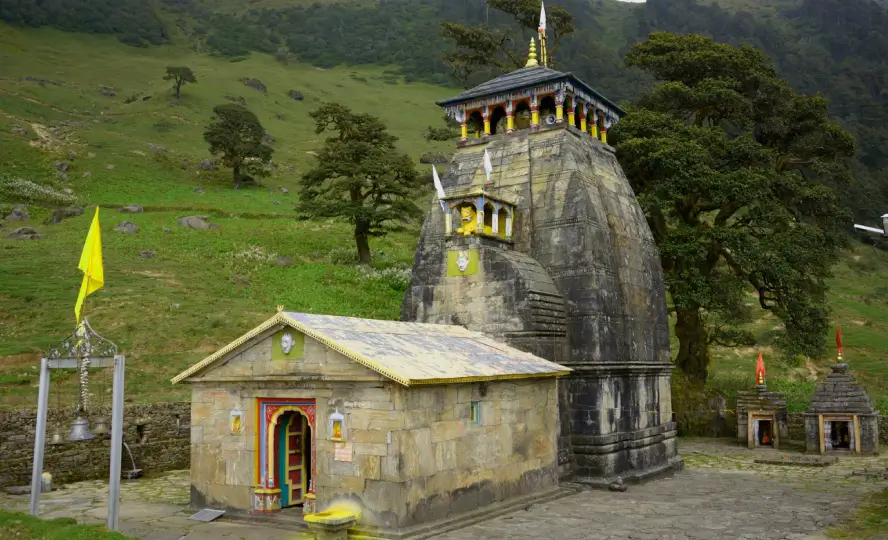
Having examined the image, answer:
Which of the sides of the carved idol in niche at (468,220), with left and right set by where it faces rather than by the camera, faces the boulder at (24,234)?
right

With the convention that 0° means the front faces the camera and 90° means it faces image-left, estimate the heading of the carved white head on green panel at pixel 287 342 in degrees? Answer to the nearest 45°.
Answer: approximately 45°

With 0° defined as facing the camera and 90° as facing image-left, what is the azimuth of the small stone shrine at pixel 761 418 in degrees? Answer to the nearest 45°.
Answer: approximately 0°

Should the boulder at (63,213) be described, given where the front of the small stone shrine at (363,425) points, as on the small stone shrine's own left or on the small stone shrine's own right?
on the small stone shrine's own right

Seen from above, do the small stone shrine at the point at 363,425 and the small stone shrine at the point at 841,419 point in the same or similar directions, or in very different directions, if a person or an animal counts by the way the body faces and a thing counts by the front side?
same or similar directions

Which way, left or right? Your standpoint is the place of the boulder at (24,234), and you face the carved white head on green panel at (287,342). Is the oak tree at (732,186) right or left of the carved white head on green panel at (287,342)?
left

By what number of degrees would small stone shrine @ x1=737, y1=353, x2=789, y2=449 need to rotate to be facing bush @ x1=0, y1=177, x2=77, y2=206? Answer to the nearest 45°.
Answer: approximately 90° to its right

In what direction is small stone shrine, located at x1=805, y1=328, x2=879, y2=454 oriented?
toward the camera

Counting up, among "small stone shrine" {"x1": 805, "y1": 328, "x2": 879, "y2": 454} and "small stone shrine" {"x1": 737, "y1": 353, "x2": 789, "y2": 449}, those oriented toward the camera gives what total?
2

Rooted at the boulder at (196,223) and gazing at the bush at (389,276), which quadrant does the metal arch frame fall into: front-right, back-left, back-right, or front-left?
front-right

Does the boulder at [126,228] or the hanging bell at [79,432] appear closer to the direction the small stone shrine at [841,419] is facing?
the hanging bell

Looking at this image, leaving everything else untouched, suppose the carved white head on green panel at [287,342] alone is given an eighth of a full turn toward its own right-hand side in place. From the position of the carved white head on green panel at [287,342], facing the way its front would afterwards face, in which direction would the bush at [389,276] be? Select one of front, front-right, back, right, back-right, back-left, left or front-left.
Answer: right
